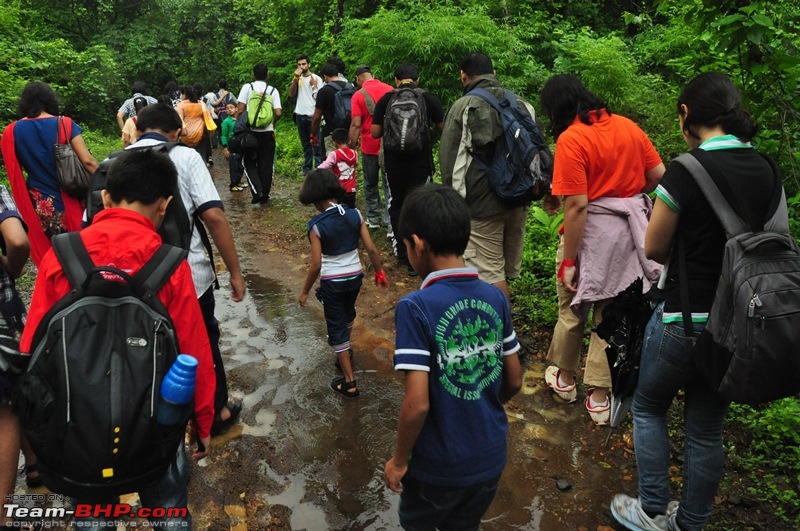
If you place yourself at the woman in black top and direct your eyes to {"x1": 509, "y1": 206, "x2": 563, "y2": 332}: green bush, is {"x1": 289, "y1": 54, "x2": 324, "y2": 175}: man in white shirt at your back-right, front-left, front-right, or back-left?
front-left

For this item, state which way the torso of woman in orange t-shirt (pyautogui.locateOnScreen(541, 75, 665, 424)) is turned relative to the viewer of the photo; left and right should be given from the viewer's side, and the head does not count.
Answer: facing away from the viewer and to the left of the viewer

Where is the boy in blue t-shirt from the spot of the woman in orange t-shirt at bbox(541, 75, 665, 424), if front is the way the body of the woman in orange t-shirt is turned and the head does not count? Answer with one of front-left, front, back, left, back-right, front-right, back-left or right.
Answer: back-left

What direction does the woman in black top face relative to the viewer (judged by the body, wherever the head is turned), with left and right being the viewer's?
facing away from the viewer and to the left of the viewer

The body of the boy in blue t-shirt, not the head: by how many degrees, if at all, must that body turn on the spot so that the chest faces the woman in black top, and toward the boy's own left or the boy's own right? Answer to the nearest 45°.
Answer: approximately 90° to the boy's own right

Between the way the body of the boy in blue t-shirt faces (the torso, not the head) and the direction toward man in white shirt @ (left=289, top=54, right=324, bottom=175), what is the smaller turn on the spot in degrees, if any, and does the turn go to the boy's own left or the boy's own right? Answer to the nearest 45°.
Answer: approximately 45° to the boy's own right

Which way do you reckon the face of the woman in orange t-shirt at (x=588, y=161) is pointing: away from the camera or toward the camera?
away from the camera

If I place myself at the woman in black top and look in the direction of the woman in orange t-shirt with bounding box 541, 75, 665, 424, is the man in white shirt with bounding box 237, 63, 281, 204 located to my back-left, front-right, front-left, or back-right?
front-left

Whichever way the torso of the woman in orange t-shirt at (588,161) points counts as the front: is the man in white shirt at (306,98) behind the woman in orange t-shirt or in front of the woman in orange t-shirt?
in front

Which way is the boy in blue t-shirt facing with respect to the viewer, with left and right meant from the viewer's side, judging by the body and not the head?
facing away from the viewer and to the left of the viewer

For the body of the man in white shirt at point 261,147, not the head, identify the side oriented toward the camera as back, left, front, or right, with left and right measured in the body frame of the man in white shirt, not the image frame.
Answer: back

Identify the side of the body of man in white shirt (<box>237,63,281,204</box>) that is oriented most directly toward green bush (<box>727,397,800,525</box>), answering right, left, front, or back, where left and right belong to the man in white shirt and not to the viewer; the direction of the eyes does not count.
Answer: back

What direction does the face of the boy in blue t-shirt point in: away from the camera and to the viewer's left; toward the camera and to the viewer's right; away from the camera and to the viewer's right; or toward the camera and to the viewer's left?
away from the camera and to the viewer's left

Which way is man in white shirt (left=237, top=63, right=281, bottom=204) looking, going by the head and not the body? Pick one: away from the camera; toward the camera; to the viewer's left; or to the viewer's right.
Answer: away from the camera
